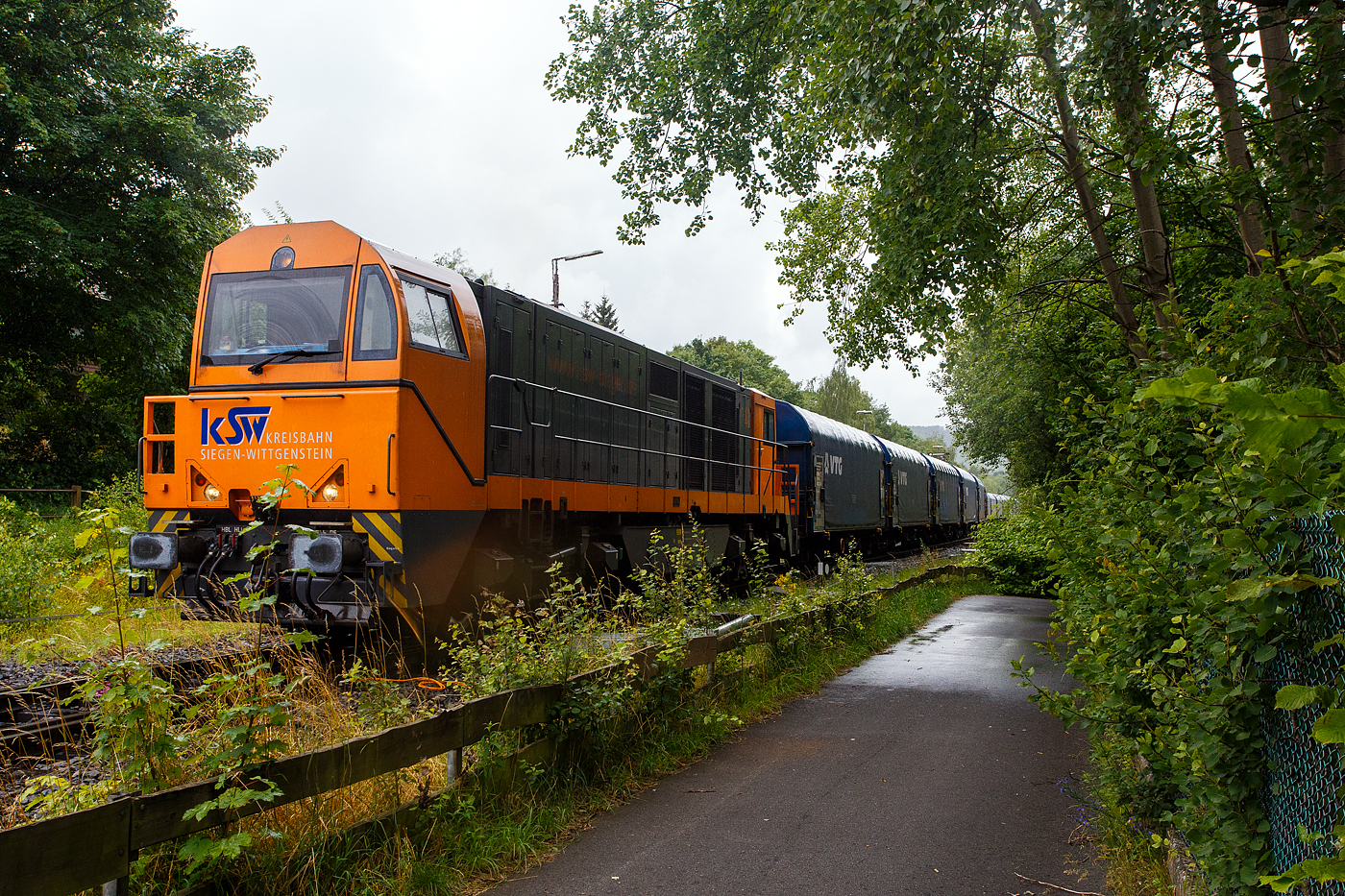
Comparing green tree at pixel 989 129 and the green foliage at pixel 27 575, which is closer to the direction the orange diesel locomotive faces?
the green foliage

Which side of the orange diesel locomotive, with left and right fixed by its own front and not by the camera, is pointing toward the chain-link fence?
left

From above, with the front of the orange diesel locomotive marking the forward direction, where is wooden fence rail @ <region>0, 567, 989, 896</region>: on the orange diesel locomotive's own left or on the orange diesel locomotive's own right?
on the orange diesel locomotive's own left

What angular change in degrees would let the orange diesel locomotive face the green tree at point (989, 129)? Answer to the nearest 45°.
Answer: approximately 135° to its left

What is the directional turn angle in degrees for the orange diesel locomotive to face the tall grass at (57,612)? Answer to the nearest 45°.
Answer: approximately 90° to its right

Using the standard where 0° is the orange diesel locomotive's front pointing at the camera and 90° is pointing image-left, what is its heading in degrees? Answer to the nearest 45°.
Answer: approximately 45°

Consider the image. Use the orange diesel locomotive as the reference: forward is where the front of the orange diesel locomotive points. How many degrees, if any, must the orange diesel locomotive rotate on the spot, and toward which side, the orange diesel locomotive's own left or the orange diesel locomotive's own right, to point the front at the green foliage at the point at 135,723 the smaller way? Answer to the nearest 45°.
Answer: approximately 45° to the orange diesel locomotive's own left

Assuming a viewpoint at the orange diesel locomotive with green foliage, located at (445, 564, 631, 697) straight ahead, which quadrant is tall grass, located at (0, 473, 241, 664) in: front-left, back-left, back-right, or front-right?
front-right

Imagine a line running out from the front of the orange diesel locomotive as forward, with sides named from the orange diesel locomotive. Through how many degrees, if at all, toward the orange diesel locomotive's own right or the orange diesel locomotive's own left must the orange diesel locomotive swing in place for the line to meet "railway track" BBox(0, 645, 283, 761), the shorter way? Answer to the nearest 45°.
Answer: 0° — it already faces it

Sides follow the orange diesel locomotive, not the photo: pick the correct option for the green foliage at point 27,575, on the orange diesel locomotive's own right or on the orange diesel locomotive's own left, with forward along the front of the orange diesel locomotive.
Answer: on the orange diesel locomotive's own right

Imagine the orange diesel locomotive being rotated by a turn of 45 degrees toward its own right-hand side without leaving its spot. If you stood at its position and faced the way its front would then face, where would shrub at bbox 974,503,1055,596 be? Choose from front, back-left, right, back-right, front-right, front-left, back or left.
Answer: back-right

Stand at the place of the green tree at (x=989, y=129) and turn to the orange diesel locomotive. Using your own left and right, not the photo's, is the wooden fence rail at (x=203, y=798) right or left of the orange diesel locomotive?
left
